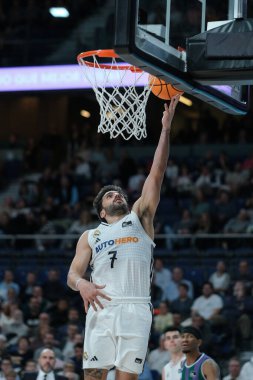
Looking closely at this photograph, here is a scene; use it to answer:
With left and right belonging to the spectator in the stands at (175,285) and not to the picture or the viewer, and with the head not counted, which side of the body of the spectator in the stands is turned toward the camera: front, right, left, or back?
front

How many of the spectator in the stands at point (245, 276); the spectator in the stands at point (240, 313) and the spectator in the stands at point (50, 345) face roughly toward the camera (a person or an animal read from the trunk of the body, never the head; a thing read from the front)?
3

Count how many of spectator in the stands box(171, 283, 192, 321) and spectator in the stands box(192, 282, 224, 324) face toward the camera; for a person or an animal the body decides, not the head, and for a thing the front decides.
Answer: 2

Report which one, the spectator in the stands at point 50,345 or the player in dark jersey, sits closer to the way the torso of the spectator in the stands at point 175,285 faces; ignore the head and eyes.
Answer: the player in dark jersey

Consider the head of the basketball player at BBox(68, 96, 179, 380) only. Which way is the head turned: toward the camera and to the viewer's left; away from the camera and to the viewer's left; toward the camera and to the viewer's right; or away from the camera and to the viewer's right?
toward the camera and to the viewer's right

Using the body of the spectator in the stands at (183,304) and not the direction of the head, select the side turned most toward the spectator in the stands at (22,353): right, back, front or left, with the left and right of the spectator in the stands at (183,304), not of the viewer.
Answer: right

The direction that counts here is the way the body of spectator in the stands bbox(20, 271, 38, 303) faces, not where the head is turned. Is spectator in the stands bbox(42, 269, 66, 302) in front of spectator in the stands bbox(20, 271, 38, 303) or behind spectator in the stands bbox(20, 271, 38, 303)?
in front

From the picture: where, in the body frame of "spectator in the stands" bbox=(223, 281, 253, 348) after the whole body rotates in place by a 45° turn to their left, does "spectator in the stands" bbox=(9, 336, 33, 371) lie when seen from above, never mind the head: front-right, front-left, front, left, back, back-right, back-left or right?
back-right

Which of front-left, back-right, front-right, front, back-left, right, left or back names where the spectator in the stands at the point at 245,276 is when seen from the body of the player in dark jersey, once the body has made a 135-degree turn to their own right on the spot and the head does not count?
front
